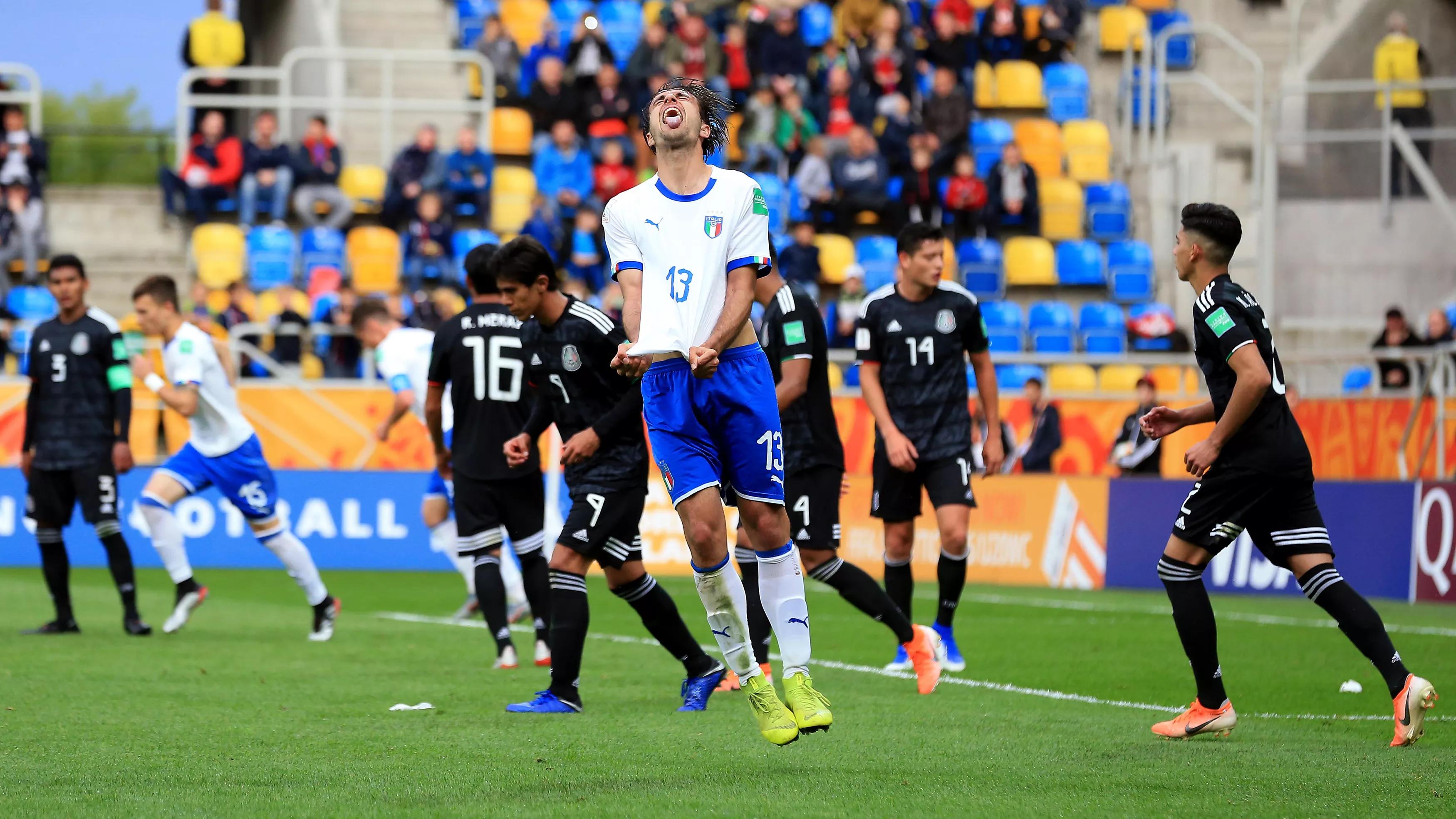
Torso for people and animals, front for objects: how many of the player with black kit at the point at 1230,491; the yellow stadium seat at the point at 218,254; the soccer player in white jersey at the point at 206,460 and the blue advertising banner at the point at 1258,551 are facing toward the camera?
2

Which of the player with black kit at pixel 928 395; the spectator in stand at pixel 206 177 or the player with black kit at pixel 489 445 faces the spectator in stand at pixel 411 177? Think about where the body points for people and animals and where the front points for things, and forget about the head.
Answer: the player with black kit at pixel 489 445

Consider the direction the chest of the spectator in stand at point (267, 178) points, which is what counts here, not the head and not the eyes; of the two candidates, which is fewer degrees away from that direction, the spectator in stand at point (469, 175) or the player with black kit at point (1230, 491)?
the player with black kit

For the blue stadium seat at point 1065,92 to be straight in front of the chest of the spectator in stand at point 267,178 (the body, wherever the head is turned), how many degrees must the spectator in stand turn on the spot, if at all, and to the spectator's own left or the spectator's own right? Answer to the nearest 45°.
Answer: approximately 90° to the spectator's own left

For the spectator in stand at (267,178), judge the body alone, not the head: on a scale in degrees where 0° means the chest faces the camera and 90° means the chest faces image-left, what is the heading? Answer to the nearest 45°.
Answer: approximately 0°

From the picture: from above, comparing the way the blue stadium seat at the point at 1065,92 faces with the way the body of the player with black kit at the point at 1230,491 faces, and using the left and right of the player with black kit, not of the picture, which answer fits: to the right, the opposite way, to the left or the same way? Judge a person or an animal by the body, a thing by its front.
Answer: to the left
